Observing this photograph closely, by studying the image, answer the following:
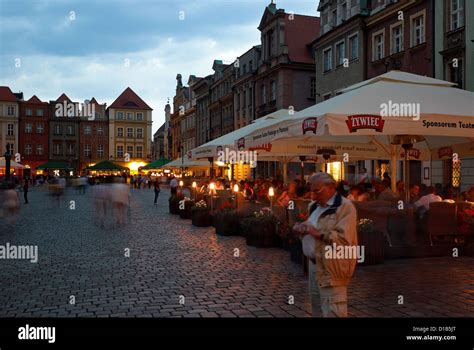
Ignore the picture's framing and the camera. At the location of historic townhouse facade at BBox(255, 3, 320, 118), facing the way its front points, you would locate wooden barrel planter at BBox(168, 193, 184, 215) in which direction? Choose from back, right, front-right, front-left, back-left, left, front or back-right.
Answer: front-left

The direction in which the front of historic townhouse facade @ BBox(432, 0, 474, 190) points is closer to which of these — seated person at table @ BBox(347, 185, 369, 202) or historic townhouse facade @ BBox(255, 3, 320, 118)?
the seated person at table

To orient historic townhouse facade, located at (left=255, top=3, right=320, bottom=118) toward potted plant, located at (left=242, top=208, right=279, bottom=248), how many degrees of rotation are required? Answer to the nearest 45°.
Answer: approximately 45° to its left

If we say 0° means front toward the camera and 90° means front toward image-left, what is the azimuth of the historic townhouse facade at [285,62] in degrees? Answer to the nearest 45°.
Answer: approximately 45°

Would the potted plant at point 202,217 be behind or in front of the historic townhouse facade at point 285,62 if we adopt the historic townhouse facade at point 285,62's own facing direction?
in front

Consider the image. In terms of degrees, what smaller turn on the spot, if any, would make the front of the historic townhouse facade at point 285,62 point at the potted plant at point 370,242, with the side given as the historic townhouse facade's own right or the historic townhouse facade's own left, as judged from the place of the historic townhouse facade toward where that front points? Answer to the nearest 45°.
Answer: approximately 45° to the historic townhouse facade's own left

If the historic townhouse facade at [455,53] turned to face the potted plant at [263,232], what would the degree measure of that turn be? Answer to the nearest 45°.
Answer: approximately 45° to its left

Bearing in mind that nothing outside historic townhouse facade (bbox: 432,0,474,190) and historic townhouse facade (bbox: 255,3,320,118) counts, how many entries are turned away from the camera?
0

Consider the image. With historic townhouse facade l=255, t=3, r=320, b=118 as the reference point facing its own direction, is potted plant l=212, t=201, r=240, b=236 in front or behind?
in front

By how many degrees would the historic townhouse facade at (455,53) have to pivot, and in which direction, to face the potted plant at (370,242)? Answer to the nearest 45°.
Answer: approximately 45° to its left

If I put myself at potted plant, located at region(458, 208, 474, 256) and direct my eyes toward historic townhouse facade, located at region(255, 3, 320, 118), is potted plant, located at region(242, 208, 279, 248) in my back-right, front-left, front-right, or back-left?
front-left

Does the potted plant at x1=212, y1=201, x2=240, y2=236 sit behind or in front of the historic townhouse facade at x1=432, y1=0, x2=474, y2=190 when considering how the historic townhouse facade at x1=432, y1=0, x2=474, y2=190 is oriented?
in front

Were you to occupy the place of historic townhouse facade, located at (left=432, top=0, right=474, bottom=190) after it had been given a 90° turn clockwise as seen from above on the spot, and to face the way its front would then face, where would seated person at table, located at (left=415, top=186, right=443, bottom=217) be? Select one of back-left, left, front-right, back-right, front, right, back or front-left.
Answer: back-left

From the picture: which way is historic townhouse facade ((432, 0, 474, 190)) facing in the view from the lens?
facing the viewer and to the left of the viewer

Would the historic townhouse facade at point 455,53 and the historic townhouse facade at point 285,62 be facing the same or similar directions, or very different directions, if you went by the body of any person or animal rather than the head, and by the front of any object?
same or similar directions
